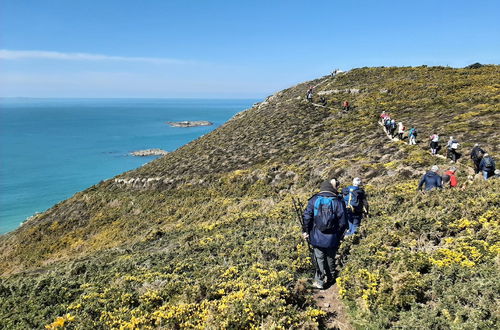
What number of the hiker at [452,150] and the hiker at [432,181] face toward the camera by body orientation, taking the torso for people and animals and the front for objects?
0

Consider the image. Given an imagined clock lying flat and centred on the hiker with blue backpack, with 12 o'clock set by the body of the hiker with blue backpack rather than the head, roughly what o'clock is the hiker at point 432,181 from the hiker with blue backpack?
The hiker is roughly at 1 o'clock from the hiker with blue backpack.

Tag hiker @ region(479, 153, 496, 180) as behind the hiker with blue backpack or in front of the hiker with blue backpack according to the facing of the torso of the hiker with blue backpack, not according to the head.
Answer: in front

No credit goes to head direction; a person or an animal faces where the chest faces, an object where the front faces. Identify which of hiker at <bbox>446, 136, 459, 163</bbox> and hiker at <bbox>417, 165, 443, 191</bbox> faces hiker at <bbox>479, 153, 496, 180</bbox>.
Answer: hiker at <bbox>417, 165, 443, 191</bbox>

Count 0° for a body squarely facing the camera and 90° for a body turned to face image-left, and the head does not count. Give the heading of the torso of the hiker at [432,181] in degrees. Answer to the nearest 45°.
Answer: approximately 225°

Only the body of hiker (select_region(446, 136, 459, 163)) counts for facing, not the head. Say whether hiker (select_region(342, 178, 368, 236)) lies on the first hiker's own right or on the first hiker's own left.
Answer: on the first hiker's own left

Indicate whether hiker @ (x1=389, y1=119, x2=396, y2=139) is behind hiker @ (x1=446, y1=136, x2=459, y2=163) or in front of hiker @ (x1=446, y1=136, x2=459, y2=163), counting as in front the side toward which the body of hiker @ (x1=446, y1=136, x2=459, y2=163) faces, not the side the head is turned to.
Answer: in front

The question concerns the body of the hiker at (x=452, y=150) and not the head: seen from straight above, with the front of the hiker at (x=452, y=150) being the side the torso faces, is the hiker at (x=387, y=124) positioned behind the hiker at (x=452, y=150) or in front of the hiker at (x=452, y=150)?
in front

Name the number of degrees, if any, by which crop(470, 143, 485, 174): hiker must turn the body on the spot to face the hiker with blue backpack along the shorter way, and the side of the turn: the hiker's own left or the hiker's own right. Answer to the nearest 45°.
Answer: approximately 135° to the hiker's own left

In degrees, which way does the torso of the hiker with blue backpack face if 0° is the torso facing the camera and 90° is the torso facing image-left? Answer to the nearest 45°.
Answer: approximately 180°

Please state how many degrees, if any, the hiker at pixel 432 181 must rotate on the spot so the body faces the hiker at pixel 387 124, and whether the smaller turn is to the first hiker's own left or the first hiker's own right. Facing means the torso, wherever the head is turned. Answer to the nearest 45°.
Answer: approximately 45° to the first hiker's own left

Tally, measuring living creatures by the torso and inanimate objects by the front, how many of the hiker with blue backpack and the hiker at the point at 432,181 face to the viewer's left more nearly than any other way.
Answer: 0

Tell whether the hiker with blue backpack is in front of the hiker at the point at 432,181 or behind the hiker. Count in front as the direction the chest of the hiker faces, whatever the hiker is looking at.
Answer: behind
